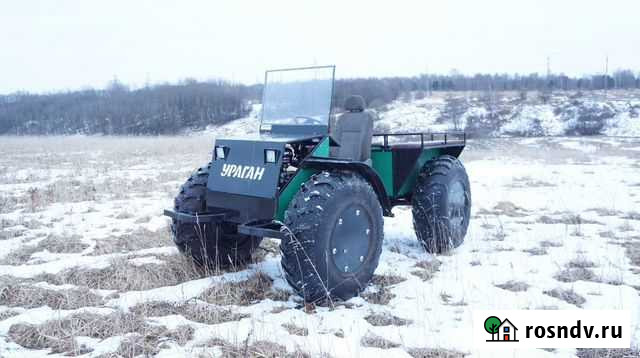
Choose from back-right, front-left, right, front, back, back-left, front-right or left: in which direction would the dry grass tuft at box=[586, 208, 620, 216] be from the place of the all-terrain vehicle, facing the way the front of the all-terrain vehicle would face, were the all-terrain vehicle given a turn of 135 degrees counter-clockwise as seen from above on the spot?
front-left

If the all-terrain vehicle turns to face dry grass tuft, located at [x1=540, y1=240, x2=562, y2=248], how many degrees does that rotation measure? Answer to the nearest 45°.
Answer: approximately 180°

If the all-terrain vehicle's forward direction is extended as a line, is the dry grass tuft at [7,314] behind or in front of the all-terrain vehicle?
in front

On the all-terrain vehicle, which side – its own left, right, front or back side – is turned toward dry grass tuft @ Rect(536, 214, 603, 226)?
back

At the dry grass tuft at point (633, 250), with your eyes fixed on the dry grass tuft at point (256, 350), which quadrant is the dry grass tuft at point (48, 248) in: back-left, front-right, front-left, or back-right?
front-right

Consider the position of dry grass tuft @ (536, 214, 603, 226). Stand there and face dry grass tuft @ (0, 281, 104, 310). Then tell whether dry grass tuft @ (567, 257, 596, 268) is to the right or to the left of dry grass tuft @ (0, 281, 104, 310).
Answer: left

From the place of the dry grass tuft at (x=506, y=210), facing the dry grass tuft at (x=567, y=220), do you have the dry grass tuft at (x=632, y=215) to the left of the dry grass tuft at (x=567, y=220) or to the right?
left

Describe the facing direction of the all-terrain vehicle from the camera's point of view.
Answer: facing the viewer and to the left of the viewer

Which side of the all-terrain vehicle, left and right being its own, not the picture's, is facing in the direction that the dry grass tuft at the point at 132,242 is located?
right

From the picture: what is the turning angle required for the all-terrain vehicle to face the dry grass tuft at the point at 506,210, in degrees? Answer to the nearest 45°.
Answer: approximately 180°

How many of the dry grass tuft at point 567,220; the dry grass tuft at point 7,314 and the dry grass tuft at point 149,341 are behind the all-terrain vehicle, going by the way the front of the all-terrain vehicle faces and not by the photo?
1

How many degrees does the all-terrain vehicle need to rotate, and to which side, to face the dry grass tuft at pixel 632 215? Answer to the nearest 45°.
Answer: approximately 180°
